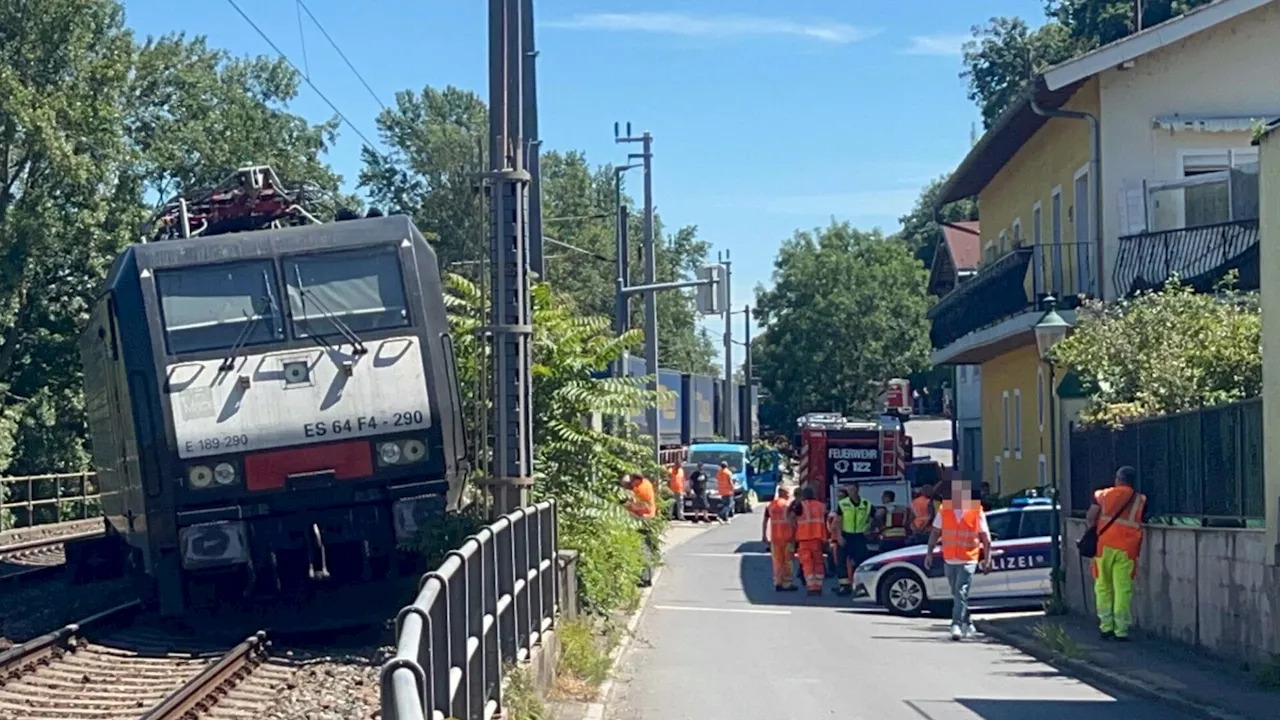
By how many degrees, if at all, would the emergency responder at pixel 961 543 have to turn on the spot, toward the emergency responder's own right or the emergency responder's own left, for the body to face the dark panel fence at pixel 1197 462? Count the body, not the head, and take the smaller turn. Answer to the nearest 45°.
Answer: approximately 45° to the emergency responder's own left

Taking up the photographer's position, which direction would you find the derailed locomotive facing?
facing the viewer

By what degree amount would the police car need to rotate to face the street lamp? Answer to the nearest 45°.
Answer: approximately 135° to its left

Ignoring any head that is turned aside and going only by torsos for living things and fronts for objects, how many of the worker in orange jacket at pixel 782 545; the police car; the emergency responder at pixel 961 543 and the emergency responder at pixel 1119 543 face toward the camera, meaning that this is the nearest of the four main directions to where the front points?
1

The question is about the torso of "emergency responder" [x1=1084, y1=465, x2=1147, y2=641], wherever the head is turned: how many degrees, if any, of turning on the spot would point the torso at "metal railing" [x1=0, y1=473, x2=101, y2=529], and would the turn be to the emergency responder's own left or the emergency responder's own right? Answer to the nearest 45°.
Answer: approximately 45° to the emergency responder's own left

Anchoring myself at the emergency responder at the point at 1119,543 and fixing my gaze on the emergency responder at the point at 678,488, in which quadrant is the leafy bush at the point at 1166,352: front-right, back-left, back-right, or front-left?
front-right

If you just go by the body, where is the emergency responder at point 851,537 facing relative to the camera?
toward the camera

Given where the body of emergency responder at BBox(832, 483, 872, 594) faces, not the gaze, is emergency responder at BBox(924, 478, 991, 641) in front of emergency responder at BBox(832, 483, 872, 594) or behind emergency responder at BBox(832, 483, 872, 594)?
in front

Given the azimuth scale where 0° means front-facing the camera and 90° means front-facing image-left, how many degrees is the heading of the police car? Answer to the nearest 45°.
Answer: approximately 90°
